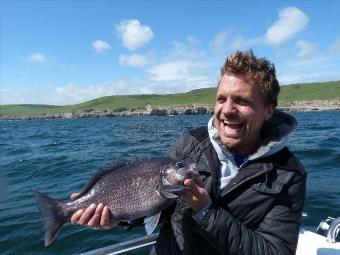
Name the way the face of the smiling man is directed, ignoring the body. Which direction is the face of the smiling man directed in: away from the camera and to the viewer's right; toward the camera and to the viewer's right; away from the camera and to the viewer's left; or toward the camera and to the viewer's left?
toward the camera and to the viewer's left

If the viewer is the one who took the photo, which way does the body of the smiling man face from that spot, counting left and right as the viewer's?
facing the viewer and to the left of the viewer

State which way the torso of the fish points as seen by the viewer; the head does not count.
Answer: to the viewer's right
